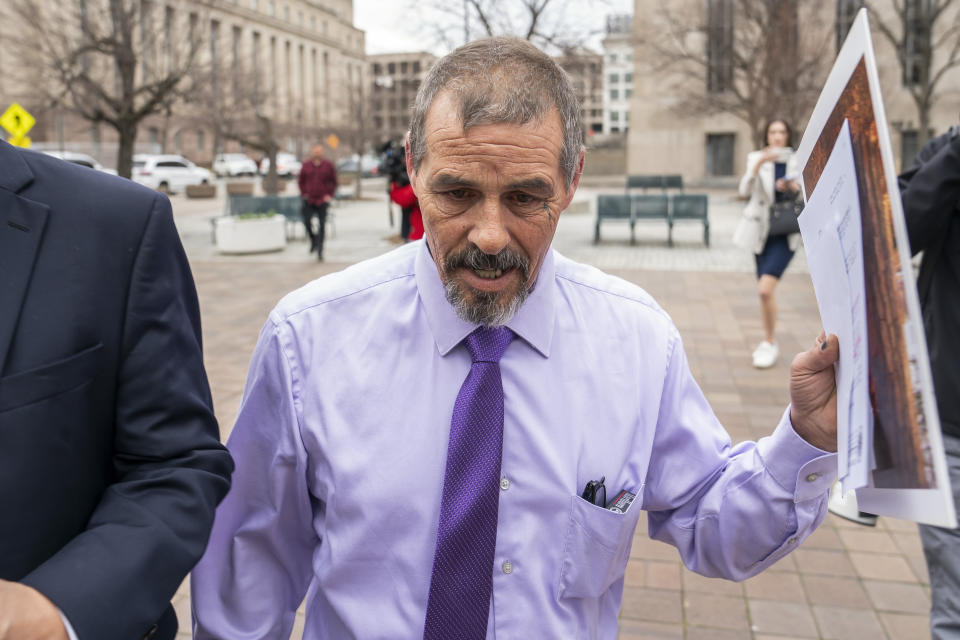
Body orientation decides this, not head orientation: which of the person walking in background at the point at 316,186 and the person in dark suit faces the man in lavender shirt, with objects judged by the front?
the person walking in background

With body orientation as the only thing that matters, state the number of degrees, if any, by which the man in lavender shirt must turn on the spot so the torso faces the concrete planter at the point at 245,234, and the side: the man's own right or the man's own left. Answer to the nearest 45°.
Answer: approximately 180°

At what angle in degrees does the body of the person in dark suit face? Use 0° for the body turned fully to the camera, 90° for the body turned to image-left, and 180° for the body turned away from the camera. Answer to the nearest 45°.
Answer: approximately 0°

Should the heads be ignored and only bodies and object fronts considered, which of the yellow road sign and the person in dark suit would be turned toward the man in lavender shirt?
the yellow road sign

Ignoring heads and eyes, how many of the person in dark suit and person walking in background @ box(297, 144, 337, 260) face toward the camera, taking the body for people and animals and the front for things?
2

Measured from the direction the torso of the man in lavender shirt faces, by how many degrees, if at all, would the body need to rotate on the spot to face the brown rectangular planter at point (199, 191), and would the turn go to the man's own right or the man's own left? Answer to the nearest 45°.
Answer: approximately 180°

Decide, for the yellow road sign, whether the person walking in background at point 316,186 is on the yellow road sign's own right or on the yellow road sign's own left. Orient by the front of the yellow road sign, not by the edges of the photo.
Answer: on the yellow road sign's own left

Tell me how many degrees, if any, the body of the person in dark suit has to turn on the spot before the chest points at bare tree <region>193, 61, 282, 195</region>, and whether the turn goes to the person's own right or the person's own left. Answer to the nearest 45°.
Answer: approximately 180°

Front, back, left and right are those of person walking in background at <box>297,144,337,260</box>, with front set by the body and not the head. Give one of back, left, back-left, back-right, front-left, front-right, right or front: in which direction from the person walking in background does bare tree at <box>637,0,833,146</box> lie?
back-left
